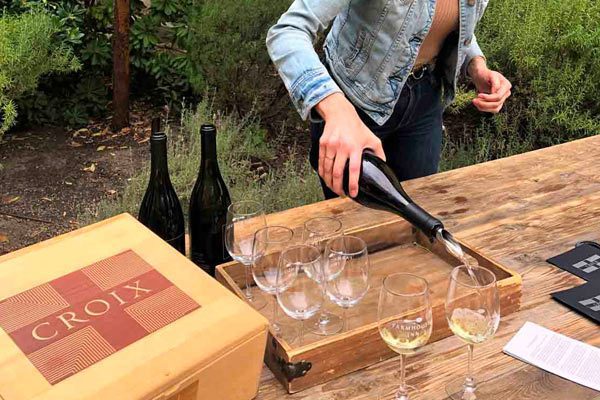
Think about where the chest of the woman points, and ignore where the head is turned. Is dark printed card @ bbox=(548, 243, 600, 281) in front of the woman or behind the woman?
in front

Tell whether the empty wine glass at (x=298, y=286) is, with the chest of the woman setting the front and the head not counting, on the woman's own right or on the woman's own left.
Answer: on the woman's own right

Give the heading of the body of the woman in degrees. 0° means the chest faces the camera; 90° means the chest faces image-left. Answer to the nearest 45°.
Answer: approximately 315°

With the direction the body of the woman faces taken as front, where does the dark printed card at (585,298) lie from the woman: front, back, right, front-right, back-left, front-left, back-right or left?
front

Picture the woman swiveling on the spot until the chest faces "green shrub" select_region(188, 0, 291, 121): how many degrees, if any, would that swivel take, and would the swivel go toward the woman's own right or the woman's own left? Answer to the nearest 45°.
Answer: approximately 180°

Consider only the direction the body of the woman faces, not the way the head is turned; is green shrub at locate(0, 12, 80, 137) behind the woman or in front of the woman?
behind

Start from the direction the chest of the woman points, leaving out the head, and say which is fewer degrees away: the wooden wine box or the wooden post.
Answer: the wooden wine box

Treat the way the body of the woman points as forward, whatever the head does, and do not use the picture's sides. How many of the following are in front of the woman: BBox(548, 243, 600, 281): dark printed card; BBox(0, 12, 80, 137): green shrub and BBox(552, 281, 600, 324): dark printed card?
2

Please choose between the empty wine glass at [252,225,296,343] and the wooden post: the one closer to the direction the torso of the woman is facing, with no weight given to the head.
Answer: the empty wine glass

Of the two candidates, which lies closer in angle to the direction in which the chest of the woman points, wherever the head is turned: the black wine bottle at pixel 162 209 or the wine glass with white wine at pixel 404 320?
the wine glass with white wine

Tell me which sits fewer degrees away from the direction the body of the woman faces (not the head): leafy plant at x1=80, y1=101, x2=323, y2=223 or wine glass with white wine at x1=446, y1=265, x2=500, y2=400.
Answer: the wine glass with white wine

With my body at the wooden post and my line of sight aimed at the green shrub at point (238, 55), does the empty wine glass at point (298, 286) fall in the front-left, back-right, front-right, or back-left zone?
front-right

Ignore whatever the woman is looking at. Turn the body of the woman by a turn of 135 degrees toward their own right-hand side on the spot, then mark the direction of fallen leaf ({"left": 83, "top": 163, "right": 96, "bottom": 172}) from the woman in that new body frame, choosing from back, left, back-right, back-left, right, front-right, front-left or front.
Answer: front-right

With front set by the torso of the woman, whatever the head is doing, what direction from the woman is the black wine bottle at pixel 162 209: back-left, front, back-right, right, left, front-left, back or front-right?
right

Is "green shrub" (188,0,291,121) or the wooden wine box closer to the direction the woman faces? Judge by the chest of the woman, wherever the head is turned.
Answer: the wooden wine box

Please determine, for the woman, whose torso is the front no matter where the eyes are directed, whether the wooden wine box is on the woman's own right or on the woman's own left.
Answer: on the woman's own right

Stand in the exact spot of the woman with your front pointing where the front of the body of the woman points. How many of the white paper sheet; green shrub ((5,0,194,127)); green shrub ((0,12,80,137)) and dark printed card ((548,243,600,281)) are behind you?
2

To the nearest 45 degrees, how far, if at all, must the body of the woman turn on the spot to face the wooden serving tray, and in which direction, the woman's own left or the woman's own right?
approximately 45° to the woman's own right

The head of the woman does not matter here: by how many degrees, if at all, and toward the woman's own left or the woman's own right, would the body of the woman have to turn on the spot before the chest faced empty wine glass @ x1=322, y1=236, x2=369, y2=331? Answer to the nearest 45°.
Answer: approximately 45° to the woman's own right
